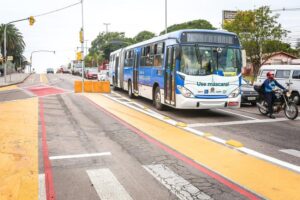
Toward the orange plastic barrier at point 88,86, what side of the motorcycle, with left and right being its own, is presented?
back

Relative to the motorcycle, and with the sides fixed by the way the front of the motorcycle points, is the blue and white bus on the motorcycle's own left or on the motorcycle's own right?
on the motorcycle's own left

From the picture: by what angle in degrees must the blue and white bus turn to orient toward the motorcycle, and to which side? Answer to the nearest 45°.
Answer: approximately 45° to its left

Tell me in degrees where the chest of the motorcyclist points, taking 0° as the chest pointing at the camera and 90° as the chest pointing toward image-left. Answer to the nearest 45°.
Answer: approximately 315°

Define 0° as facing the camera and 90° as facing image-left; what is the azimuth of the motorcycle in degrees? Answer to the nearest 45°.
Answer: approximately 315°

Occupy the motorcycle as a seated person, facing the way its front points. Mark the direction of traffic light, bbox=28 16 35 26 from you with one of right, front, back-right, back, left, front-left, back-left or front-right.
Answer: back

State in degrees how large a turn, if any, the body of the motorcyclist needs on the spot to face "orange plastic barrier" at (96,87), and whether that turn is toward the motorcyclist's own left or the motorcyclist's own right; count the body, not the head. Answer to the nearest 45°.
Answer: approximately 180°

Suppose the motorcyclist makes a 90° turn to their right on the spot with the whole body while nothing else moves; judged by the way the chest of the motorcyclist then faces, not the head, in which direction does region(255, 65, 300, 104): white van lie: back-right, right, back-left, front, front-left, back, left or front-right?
back-right

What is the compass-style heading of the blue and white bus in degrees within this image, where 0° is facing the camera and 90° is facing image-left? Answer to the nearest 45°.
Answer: approximately 315°

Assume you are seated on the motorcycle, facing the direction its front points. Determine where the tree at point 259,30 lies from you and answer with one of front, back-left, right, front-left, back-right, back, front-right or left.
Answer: back-left

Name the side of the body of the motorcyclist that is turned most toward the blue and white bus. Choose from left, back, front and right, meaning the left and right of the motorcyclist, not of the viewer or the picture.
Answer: back
